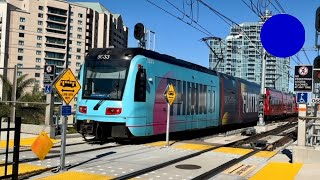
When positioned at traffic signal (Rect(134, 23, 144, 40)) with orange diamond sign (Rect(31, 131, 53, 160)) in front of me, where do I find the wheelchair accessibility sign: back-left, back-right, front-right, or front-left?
front-left

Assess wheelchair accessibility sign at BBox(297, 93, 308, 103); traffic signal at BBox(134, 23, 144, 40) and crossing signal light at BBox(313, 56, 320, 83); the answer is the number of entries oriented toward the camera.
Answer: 3

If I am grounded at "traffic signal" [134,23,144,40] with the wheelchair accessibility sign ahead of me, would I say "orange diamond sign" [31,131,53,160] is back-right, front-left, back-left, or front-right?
front-right

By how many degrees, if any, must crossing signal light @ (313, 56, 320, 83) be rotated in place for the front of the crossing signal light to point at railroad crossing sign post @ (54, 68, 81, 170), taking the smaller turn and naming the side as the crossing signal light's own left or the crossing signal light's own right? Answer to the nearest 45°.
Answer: approximately 45° to the crossing signal light's own right

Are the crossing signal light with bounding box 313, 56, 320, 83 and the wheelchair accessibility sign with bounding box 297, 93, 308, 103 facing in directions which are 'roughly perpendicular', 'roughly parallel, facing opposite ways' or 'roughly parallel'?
roughly parallel

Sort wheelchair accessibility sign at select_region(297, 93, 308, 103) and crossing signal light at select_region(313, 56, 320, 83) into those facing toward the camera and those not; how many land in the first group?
2

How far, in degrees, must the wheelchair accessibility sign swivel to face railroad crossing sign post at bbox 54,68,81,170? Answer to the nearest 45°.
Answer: approximately 45° to its right

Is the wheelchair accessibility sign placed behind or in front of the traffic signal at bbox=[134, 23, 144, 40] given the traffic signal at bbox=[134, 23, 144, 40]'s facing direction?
in front

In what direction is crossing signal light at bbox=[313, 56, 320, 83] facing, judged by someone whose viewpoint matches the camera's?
facing the viewer
